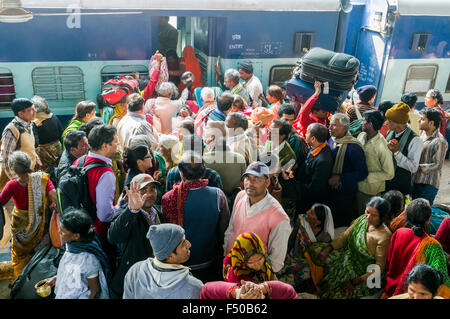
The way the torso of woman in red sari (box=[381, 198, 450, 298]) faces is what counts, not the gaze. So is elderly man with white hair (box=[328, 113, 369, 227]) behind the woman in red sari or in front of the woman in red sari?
in front

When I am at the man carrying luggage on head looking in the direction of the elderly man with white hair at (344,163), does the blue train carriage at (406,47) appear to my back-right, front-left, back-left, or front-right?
back-left

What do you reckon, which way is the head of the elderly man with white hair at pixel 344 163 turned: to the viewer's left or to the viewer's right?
to the viewer's left

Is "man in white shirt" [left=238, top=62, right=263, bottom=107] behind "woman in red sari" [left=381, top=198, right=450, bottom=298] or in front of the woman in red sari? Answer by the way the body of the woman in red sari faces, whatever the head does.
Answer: in front
